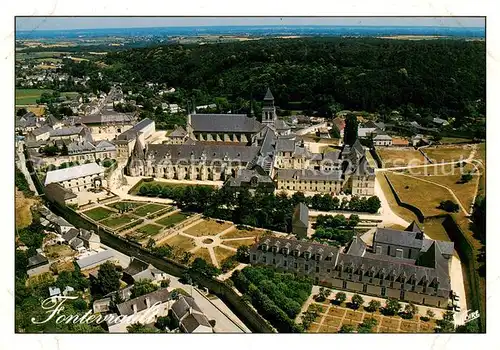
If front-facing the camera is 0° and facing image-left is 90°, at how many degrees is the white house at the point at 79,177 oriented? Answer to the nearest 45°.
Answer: approximately 315°

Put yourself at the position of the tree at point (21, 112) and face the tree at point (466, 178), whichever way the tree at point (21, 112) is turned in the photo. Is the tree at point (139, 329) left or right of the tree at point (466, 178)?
right

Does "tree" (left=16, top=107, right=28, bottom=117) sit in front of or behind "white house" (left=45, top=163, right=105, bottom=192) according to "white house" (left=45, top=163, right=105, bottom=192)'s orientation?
behind
